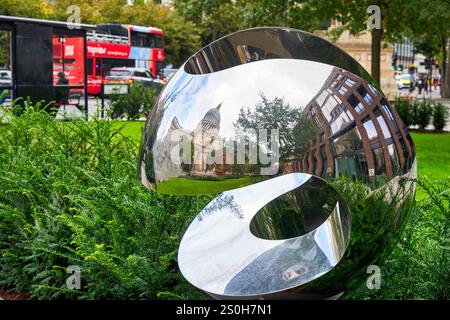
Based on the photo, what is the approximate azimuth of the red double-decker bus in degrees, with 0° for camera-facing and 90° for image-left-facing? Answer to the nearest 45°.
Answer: approximately 225°

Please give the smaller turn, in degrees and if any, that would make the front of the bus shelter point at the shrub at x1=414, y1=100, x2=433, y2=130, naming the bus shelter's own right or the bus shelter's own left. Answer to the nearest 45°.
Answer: approximately 90° to the bus shelter's own right

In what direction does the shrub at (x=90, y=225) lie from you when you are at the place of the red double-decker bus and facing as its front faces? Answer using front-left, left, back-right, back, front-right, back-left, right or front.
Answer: back-right

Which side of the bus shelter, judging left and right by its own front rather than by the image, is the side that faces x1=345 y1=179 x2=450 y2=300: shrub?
back

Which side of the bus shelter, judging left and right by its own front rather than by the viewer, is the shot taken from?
back

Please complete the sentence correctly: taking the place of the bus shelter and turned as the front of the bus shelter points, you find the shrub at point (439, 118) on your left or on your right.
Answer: on your right

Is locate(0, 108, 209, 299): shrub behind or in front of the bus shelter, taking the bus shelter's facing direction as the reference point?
behind

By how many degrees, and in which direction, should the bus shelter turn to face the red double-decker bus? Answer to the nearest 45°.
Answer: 0° — it already faces it
